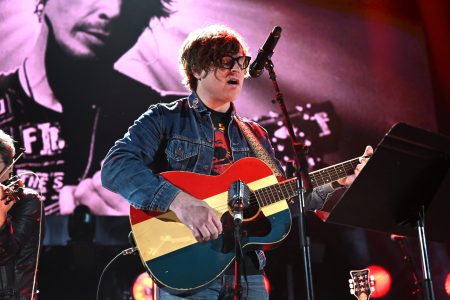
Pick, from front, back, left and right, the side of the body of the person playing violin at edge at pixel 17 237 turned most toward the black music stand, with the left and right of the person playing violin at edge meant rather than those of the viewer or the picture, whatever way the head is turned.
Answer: left

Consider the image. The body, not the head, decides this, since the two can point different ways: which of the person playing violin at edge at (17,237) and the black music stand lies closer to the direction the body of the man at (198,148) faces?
the black music stand

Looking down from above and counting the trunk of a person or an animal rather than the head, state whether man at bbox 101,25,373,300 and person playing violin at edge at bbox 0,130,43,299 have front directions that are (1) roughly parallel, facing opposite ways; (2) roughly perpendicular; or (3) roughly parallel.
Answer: roughly perpendicular

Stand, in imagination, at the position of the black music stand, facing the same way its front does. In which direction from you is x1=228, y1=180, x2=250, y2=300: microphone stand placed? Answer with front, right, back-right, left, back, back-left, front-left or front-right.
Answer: front-left

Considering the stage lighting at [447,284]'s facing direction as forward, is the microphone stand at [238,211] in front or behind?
in front

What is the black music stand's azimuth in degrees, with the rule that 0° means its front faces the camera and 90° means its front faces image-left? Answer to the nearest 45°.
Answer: approximately 135°
